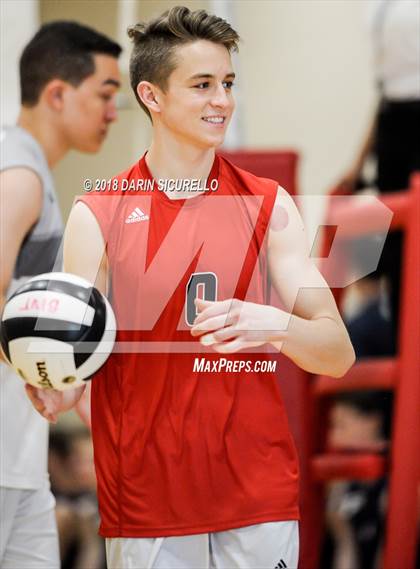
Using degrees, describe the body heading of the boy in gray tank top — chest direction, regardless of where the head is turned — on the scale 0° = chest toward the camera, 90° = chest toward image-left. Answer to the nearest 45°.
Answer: approximately 270°

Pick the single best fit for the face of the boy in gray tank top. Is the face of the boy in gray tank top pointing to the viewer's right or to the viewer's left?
to the viewer's right
